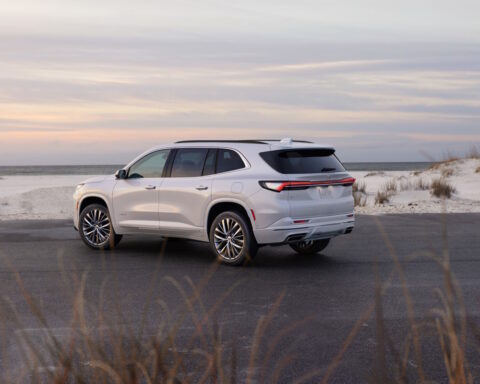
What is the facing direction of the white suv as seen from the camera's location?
facing away from the viewer and to the left of the viewer
